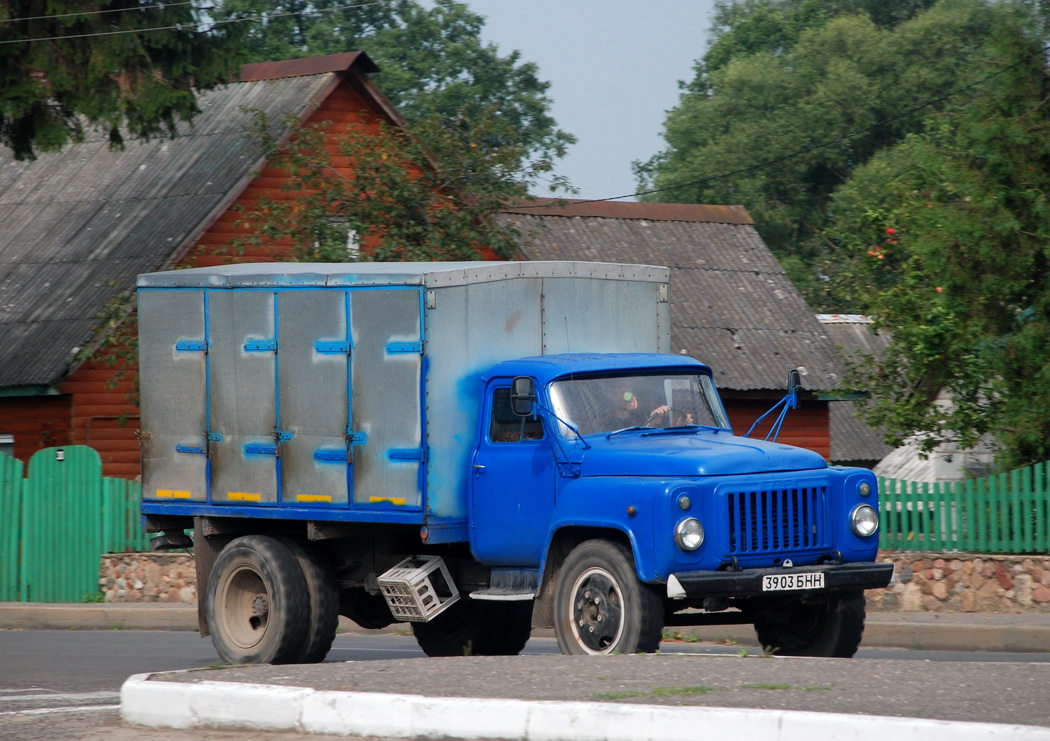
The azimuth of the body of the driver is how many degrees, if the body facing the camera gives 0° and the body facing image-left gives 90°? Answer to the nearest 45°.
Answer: approximately 315°

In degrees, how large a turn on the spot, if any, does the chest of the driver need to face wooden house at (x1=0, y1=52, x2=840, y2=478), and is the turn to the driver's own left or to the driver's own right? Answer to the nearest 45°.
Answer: approximately 180°

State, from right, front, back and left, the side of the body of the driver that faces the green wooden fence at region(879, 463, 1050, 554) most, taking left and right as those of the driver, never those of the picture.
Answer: left

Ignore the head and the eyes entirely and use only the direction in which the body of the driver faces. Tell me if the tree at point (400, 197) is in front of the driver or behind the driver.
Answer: behind

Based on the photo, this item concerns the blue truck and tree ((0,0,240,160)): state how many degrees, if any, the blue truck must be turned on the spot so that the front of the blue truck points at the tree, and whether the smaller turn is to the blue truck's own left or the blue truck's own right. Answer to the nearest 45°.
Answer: approximately 180°

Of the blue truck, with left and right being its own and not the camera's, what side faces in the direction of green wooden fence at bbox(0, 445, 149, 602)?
back

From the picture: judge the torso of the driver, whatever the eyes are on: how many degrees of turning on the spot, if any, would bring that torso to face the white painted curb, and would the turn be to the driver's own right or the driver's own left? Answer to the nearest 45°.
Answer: approximately 45° to the driver's own right

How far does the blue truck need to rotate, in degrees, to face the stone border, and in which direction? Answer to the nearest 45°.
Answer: approximately 90° to its left

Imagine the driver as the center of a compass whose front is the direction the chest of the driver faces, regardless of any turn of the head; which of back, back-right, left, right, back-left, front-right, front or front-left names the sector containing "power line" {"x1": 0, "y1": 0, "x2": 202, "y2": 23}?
back

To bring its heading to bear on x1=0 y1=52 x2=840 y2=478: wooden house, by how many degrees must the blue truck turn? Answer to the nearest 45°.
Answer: approximately 135° to its left
